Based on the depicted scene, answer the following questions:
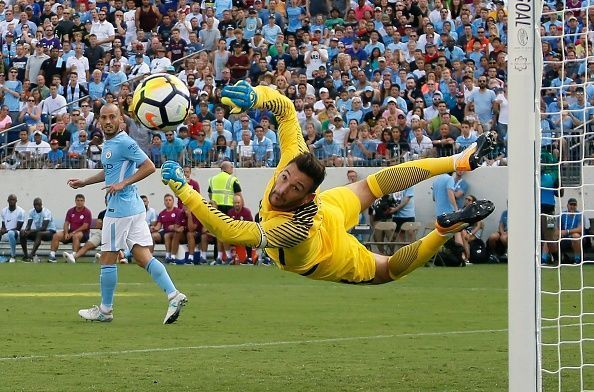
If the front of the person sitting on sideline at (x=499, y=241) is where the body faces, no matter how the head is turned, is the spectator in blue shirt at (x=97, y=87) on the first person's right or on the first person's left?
on the first person's right

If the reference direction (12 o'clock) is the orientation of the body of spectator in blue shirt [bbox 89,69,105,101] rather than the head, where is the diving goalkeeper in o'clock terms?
The diving goalkeeper is roughly at 12 o'clock from the spectator in blue shirt.

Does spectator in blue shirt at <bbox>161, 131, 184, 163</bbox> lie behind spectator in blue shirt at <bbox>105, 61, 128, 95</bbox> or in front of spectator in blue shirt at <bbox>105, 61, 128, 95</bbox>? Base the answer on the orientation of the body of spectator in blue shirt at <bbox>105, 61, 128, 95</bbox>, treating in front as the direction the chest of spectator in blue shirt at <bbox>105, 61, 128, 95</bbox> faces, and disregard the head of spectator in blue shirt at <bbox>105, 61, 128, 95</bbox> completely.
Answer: in front

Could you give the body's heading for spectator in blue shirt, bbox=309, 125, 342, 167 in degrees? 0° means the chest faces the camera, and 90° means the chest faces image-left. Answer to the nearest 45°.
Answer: approximately 0°

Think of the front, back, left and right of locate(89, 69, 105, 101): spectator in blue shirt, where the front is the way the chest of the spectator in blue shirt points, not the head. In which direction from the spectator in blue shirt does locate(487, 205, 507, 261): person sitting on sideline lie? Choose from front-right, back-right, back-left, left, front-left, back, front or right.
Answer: front-left

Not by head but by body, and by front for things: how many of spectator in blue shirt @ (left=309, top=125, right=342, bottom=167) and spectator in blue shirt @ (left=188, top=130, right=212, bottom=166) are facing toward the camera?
2
